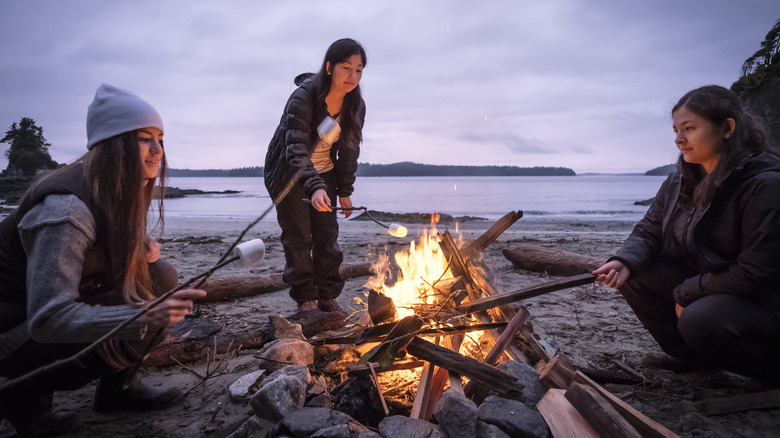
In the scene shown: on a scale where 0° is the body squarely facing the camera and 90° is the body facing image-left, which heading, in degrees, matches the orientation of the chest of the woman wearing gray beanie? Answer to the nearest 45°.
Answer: approximately 270°

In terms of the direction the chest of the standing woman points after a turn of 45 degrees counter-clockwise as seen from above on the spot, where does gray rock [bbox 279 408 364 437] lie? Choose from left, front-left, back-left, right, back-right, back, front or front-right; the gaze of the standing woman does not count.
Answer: right

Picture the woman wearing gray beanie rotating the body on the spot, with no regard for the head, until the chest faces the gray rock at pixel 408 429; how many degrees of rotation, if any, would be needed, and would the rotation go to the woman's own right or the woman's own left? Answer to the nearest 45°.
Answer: approximately 45° to the woman's own right

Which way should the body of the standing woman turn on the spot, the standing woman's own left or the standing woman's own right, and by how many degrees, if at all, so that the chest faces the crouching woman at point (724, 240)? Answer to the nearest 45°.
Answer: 0° — they already face them

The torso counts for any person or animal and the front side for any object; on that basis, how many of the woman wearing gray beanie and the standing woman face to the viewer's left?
0

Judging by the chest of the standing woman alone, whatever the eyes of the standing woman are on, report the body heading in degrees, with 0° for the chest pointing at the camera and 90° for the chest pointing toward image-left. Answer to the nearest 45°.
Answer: approximately 315°

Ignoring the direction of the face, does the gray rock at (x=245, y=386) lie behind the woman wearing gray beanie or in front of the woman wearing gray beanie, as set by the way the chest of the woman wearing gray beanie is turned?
in front

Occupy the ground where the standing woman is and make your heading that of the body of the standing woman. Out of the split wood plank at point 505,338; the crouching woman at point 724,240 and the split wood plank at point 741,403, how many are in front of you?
3

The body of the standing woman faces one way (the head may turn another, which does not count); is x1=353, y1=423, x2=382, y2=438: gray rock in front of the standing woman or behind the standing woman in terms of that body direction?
in front

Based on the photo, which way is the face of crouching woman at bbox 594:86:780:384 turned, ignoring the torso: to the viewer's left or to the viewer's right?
to the viewer's left

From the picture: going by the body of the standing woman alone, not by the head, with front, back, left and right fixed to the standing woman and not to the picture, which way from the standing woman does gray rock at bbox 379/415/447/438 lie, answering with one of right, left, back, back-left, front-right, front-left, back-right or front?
front-right

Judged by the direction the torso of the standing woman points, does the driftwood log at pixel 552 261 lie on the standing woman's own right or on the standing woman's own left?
on the standing woman's own left
